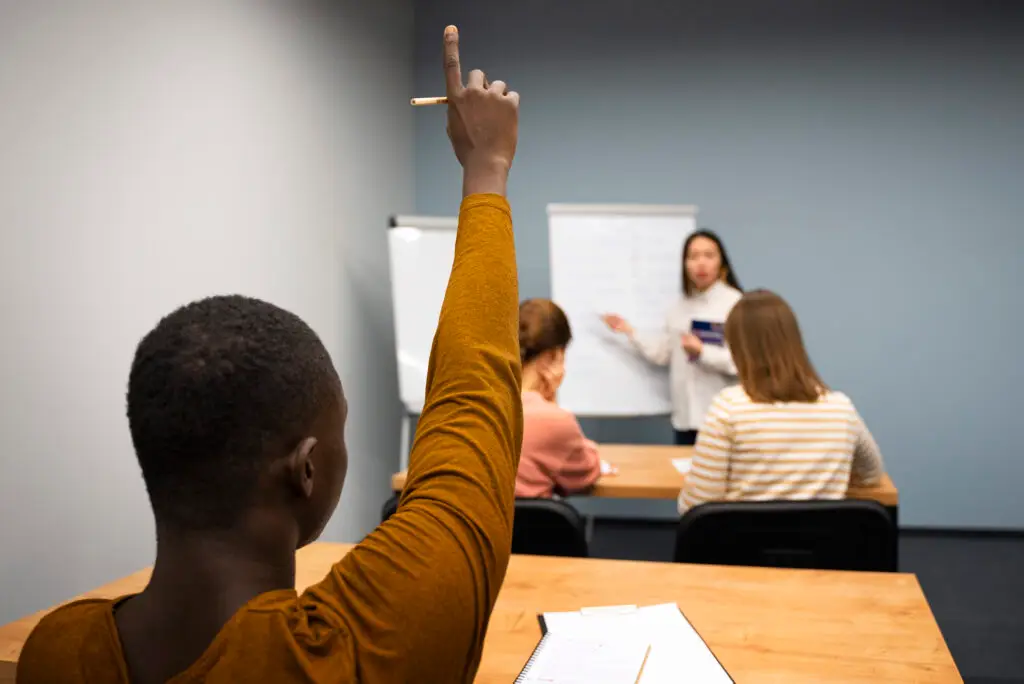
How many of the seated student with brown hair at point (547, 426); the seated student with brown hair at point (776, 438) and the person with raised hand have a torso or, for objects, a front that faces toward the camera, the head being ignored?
0

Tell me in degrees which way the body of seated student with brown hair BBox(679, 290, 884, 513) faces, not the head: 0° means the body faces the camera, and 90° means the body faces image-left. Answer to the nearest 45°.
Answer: approximately 180°

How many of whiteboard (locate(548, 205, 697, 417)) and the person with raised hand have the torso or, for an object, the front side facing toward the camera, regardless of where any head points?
1

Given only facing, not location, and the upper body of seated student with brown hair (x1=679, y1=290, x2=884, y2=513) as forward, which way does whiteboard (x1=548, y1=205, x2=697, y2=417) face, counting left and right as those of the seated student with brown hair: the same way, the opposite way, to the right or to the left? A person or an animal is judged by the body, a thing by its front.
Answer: the opposite way

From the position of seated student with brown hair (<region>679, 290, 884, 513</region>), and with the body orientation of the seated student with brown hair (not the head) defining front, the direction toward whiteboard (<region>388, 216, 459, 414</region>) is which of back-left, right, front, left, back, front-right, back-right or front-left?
front-left

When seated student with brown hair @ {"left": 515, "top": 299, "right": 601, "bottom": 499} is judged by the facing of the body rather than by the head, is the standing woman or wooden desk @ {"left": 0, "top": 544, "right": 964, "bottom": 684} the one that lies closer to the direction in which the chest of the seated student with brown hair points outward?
the standing woman

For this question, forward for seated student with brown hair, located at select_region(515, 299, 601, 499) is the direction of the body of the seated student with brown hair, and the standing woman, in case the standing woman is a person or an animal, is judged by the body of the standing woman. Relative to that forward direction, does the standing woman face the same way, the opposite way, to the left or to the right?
the opposite way

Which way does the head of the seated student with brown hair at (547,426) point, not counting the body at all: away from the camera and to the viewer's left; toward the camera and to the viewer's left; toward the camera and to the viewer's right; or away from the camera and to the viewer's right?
away from the camera and to the viewer's right

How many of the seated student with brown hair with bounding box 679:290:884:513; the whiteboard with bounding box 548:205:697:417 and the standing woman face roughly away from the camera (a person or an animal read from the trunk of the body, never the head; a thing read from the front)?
1

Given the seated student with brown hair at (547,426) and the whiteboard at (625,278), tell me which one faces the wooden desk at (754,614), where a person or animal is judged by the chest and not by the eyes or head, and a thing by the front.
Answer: the whiteboard

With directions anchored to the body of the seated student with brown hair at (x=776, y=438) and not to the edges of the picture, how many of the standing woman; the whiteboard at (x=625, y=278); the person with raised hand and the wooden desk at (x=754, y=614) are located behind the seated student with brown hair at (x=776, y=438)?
2

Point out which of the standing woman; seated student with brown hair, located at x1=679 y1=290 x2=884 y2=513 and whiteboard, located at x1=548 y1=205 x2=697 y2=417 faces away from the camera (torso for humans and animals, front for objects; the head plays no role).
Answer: the seated student with brown hair

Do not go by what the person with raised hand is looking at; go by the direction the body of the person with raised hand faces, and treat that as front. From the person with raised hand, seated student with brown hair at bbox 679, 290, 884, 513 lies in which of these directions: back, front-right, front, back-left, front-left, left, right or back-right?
front

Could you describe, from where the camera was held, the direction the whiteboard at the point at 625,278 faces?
facing the viewer

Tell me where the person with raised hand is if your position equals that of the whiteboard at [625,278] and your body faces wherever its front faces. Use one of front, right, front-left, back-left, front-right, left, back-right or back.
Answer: front

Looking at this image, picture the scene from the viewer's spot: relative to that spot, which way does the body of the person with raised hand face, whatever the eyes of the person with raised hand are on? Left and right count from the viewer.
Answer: facing away from the viewer and to the right of the viewer

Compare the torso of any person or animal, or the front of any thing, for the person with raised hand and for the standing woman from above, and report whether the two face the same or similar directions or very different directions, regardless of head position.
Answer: very different directions

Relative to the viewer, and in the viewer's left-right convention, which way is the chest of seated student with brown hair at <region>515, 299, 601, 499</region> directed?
facing away from the viewer and to the right of the viewer

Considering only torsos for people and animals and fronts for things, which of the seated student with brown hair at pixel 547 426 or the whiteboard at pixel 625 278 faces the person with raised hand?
the whiteboard

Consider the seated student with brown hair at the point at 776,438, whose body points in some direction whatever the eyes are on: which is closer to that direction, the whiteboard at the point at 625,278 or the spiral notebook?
the whiteboard
